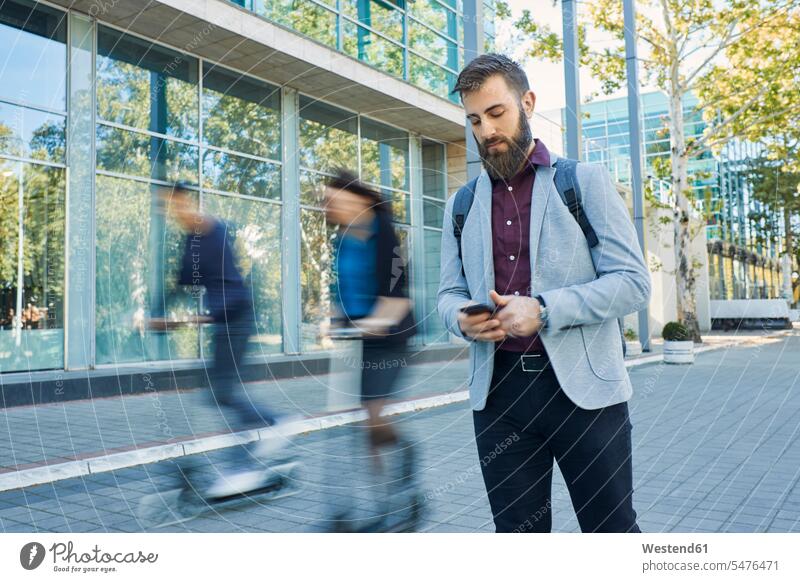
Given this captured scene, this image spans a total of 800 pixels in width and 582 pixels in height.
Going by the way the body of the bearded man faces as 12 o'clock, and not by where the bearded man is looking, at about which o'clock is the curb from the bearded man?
The curb is roughly at 3 o'clock from the bearded man.

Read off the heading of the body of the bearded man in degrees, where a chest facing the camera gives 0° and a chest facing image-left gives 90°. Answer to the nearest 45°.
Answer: approximately 45°

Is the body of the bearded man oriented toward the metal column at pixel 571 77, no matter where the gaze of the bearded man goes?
no

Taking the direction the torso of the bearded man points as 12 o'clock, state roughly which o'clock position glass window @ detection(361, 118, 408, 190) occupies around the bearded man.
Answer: The glass window is roughly at 4 o'clock from the bearded man.

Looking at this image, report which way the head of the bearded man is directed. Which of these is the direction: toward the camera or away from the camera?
toward the camera

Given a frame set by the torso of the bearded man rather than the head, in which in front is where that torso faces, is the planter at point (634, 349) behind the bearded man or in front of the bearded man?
behind

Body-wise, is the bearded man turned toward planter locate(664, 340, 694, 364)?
no

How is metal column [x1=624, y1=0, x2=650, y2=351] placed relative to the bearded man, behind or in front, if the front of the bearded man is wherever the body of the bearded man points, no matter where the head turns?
behind

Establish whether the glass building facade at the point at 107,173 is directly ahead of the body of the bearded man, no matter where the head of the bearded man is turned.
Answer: no

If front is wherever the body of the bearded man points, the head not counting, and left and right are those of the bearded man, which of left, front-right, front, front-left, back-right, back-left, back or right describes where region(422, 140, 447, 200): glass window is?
back-right

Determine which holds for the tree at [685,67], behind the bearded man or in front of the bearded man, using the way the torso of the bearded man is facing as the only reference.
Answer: behind
